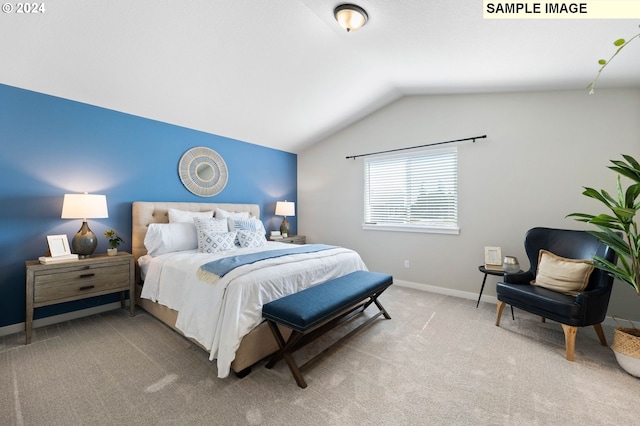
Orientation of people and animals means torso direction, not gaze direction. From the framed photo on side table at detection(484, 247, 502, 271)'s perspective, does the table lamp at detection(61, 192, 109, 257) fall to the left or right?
on its right

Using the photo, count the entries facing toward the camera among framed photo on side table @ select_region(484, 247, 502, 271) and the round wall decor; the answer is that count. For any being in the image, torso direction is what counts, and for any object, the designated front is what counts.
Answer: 2

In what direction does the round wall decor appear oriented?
toward the camera

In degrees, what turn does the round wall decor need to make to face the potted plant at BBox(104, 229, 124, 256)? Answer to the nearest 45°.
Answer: approximately 45° to its right

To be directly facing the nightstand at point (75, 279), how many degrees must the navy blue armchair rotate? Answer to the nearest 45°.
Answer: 0° — it already faces it

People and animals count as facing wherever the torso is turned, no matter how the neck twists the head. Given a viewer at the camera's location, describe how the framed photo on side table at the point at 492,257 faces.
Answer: facing the viewer

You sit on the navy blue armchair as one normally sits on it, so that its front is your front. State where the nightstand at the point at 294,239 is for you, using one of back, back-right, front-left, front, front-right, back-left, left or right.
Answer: front-right

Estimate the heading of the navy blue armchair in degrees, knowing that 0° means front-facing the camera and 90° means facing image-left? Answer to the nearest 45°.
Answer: approximately 45°

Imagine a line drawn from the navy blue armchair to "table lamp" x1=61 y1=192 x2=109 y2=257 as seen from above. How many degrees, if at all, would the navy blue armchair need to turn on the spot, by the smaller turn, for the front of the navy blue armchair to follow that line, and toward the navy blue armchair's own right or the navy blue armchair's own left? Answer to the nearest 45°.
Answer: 0° — it already faces it

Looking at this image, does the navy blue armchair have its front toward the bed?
yes

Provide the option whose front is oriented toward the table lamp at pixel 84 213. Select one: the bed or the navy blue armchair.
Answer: the navy blue armchair

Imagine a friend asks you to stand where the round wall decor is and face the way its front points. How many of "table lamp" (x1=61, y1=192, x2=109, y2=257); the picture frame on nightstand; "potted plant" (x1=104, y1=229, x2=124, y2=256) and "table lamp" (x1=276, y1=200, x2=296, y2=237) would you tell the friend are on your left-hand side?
1

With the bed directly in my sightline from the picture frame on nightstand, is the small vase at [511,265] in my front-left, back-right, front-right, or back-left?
front-left
